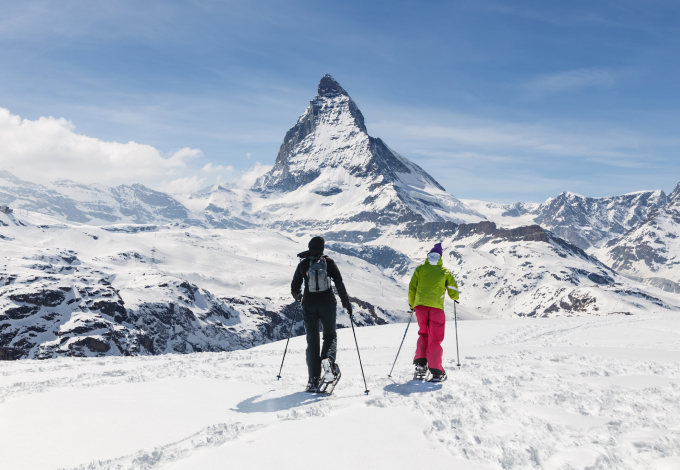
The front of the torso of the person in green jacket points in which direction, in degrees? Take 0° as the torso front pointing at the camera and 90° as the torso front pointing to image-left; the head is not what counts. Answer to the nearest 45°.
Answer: approximately 180°

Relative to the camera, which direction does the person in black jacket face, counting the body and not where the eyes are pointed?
away from the camera

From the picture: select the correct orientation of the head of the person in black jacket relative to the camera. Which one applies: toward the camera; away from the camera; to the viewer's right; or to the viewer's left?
away from the camera
